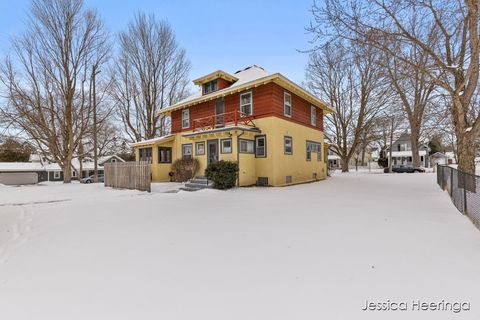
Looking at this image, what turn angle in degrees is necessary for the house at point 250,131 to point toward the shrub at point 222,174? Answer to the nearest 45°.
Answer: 0° — it already faces it

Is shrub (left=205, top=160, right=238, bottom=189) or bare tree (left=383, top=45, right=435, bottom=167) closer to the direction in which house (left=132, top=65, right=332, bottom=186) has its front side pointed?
the shrub

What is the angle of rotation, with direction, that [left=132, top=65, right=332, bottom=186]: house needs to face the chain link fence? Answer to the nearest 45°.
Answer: approximately 90° to its left

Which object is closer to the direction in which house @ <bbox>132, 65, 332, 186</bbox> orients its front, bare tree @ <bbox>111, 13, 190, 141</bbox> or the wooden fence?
the wooden fence

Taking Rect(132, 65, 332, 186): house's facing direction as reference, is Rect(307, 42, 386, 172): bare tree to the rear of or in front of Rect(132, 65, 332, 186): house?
to the rear

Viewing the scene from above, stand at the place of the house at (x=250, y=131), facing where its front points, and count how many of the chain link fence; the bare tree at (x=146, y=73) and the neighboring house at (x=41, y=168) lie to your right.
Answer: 2

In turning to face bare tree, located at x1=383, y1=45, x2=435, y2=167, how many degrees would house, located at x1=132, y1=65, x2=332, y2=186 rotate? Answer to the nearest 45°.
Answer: approximately 135° to its left

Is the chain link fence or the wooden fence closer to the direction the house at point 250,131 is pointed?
the wooden fence

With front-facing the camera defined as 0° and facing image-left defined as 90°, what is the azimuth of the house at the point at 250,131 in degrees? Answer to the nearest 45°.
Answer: approximately 45°

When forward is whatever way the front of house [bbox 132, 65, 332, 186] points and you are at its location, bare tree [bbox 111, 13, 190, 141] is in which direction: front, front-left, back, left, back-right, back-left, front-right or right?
right

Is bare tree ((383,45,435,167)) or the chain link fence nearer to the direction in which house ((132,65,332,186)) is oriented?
the chain link fence

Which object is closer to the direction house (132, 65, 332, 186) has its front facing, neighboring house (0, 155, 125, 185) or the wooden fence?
the wooden fence

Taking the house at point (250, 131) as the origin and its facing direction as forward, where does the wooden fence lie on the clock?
The wooden fence is roughly at 1 o'clock from the house.

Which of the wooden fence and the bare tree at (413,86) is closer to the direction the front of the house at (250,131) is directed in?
the wooden fence

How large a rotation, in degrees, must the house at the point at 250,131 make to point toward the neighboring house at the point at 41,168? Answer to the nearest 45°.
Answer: approximately 90° to its right

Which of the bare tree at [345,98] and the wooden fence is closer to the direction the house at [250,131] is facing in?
the wooden fence
